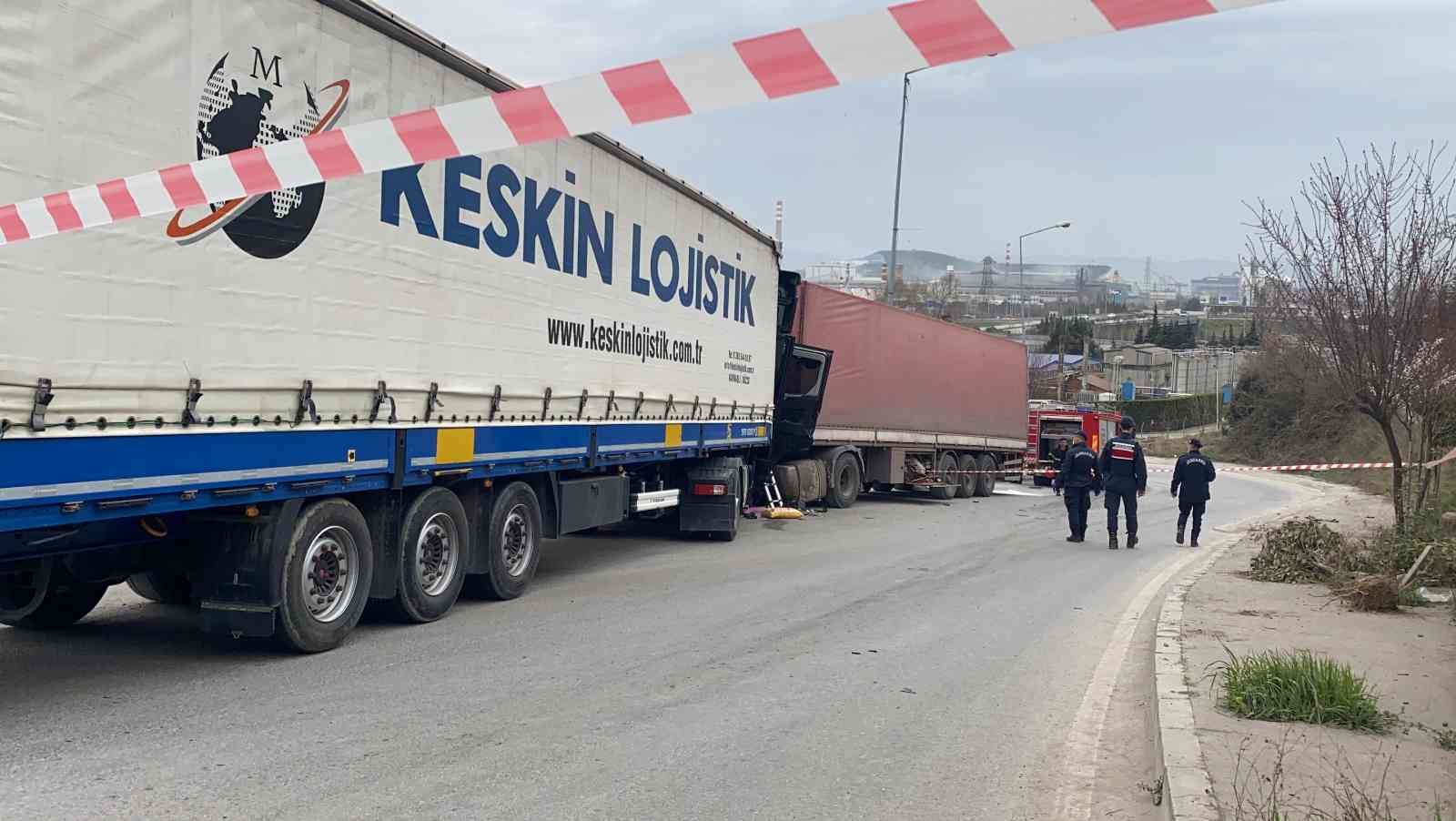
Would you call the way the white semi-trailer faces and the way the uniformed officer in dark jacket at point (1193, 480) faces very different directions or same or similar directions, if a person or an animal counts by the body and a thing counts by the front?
same or similar directions

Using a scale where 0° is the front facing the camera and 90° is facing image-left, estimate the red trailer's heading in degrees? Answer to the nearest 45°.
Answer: approximately 45°

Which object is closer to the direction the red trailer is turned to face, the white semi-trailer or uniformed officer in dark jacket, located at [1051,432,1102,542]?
the white semi-trailer

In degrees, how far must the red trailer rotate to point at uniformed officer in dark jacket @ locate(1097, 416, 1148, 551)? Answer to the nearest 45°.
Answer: approximately 90° to its left

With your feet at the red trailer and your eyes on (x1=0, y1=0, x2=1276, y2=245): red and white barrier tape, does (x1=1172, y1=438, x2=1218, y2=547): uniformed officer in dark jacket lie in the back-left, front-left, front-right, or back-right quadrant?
front-left

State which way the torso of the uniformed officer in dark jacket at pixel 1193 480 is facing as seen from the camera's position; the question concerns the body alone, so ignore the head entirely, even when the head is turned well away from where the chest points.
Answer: away from the camera

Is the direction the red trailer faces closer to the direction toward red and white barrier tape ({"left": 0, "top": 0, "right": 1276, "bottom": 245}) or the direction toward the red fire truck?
the red and white barrier tape

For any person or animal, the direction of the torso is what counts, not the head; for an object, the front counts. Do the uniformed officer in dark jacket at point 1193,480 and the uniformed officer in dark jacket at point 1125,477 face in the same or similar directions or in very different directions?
same or similar directions

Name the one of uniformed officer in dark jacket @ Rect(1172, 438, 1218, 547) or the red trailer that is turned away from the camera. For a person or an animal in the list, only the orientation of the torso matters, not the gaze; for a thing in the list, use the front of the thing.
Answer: the uniformed officer in dark jacket

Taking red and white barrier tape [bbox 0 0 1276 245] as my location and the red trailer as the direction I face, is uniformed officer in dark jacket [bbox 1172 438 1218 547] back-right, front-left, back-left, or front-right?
front-right
